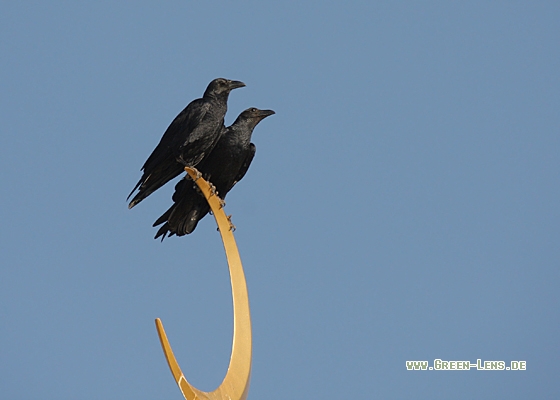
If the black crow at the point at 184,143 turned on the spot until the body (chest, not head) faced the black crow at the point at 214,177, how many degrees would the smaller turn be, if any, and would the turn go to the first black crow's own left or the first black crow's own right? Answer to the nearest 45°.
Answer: approximately 45° to the first black crow's own left

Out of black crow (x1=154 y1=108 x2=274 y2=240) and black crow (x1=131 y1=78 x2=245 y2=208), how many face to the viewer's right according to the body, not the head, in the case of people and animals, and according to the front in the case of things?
2

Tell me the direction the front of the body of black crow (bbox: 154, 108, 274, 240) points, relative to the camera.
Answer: to the viewer's right

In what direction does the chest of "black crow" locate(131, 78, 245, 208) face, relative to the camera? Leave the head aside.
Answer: to the viewer's right

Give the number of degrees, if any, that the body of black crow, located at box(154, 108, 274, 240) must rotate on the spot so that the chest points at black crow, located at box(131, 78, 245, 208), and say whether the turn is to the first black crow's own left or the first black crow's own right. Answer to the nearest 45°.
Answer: approximately 135° to the first black crow's own right
